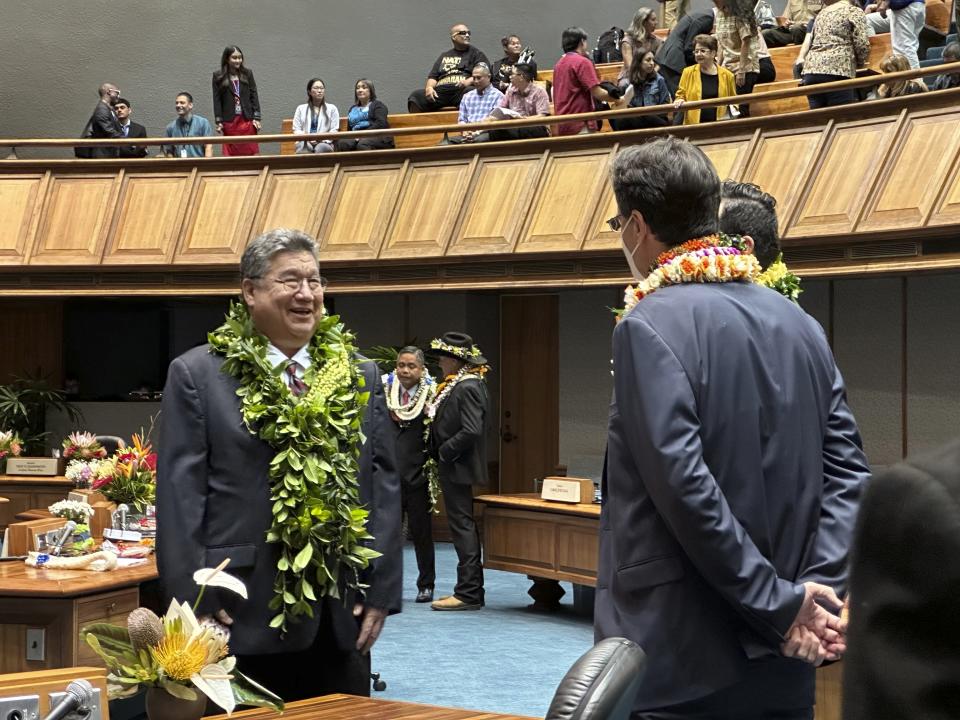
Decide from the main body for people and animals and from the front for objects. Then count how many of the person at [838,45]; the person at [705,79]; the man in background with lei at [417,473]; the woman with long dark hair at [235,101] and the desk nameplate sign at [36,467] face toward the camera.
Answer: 4

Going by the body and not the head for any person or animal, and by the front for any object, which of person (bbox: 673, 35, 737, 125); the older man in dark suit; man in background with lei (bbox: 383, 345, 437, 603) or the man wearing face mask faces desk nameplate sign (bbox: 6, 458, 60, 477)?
the man wearing face mask

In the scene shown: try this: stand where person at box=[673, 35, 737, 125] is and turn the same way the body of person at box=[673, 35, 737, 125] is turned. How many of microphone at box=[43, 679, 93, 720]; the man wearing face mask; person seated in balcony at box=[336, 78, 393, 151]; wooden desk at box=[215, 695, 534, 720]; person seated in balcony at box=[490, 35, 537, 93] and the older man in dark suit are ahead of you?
4

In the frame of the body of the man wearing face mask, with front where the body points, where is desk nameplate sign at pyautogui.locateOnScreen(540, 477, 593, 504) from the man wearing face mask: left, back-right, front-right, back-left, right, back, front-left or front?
front-right

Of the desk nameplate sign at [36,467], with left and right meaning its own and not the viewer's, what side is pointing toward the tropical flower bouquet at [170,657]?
front

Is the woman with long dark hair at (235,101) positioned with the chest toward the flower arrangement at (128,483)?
yes

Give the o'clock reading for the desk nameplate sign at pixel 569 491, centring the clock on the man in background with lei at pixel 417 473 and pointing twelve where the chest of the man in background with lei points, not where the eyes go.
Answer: The desk nameplate sign is roughly at 10 o'clock from the man in background with lei.

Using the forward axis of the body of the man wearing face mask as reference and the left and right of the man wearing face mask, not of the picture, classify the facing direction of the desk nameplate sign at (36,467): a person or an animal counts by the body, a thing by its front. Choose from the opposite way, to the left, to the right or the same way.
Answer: the opposite way

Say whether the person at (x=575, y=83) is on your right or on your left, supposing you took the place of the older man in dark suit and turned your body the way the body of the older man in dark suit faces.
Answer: on your left

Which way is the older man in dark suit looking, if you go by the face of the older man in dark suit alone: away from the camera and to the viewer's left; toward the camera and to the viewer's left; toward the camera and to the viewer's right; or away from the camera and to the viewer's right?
toward the camera and to the viewer's right

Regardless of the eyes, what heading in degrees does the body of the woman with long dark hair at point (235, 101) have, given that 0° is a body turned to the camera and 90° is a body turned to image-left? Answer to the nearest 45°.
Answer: approximately 0°

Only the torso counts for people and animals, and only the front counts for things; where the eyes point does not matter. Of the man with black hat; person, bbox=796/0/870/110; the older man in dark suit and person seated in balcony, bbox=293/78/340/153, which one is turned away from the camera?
person, bbox=796/0/870/110

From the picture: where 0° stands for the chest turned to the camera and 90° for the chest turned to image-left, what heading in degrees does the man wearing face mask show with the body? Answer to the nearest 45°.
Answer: approximately 135°

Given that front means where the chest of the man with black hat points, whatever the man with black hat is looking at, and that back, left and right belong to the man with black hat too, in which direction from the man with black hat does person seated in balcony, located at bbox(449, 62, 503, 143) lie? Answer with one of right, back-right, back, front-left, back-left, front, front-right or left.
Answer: right
